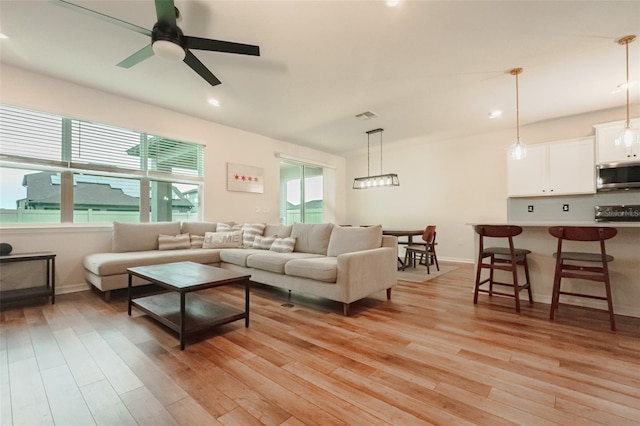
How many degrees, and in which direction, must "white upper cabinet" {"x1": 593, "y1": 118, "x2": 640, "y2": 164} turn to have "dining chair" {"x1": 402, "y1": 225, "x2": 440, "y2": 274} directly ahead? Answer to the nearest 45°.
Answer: approximately 45° to its right

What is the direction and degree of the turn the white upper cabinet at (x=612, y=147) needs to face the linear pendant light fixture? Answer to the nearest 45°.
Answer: approximately 45° to its right

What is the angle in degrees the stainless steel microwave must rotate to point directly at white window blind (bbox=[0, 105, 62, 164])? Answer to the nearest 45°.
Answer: approximately 45° to its right

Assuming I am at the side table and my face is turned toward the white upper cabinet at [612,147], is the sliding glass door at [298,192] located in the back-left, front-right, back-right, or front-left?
front-left

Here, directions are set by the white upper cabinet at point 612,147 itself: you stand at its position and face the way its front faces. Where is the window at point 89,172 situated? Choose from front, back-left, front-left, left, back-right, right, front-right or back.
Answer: front-right

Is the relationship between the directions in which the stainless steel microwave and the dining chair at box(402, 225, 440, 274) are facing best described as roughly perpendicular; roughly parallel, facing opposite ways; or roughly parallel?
roughly perpendicular

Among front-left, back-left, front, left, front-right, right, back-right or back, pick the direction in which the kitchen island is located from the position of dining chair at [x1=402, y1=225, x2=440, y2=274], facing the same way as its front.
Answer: back

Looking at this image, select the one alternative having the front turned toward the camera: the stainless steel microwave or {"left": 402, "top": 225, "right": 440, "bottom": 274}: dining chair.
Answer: the stainless steel microwave

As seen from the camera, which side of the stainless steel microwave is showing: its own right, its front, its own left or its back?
front

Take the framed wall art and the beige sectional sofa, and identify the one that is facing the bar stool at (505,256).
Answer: the framed wall art

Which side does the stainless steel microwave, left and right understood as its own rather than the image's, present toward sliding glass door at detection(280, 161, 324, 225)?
right

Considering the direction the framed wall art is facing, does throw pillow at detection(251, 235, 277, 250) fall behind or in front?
in front

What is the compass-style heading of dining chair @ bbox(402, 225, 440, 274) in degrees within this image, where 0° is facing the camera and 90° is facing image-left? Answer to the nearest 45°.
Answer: approximately 135°

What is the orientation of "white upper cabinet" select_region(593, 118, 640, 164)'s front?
toward the camera

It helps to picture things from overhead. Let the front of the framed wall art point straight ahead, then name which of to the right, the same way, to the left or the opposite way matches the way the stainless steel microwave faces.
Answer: to the right

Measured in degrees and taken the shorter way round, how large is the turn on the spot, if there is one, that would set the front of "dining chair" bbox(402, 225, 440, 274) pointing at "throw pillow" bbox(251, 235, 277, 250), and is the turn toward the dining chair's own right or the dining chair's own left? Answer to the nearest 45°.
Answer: approximately 90° to the dining chair's own left

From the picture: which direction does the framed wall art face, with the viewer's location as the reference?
facing the viewer and to the right of the viewer
